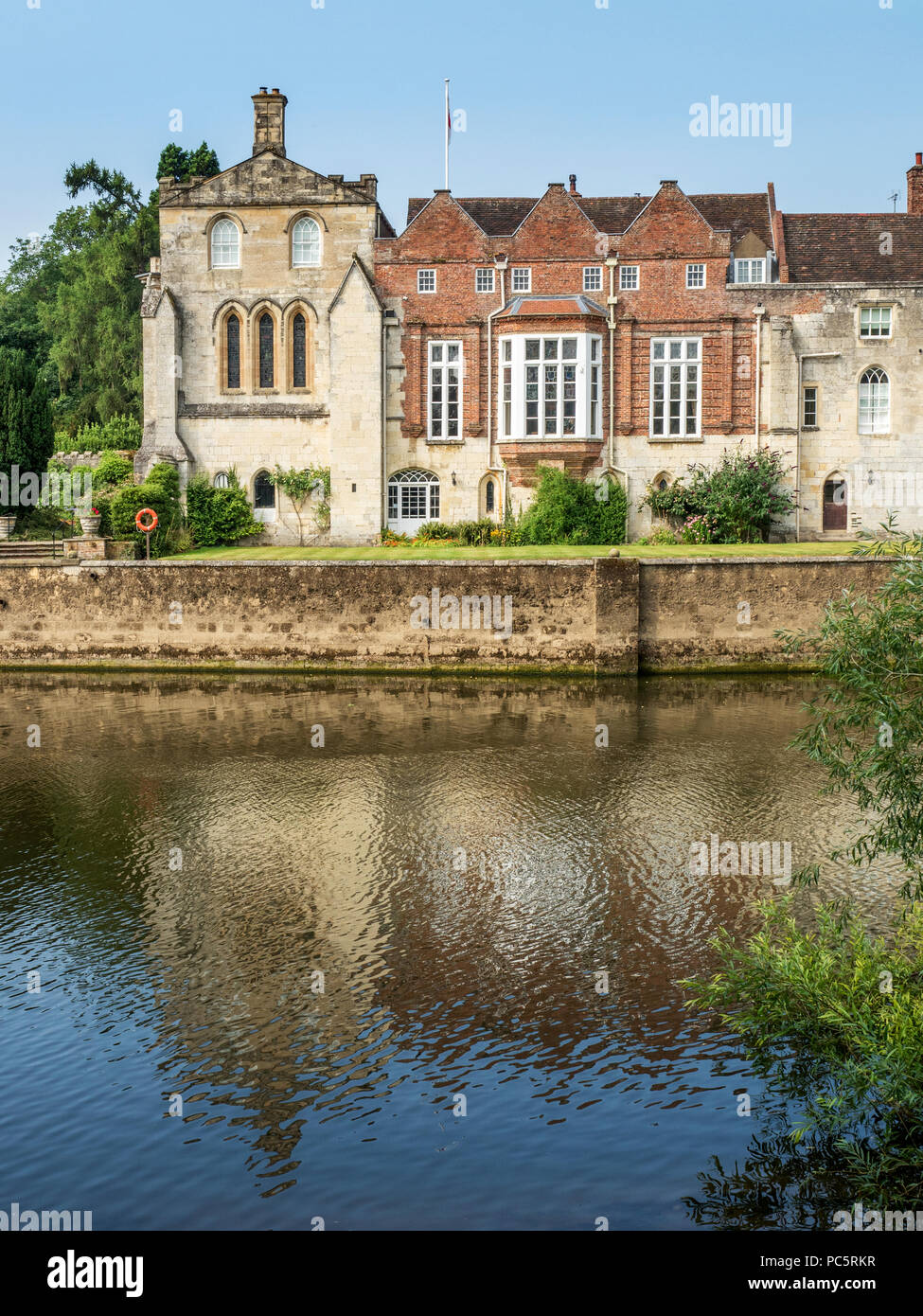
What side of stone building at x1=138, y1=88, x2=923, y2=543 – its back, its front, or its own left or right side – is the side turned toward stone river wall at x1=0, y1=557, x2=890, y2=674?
front

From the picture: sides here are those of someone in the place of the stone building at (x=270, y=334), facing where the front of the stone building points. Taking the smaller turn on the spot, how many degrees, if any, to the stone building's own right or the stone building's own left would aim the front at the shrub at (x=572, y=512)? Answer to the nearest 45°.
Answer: approximately 90° to the stone building's own left

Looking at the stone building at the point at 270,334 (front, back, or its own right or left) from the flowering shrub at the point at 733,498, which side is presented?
left

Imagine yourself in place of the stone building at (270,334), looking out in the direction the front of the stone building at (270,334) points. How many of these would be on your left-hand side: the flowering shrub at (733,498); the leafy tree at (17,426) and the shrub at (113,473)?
1

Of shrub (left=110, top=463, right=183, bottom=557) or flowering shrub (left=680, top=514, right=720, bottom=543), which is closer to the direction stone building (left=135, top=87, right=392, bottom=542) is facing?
the shrub

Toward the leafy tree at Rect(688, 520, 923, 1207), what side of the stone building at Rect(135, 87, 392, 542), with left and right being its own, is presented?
front

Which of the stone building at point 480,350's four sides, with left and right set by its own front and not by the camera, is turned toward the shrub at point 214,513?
right

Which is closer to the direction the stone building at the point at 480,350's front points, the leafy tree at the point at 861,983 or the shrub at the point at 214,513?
the leafy tree

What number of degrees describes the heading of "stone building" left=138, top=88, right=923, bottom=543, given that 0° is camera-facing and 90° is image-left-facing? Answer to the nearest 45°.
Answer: approximately 0°

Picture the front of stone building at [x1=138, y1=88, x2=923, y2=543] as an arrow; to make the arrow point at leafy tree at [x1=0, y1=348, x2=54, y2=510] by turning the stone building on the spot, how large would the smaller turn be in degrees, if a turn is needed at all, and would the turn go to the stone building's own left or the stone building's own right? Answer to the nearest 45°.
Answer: approximately 90° to the stone building's own right

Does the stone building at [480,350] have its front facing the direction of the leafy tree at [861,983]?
yes

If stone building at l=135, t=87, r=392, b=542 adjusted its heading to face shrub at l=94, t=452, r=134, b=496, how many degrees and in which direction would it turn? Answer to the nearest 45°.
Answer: approximately 90° to its right
